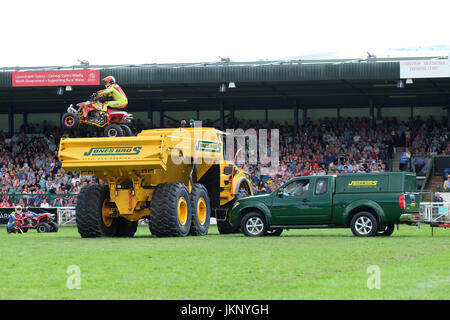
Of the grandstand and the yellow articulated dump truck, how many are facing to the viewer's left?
0

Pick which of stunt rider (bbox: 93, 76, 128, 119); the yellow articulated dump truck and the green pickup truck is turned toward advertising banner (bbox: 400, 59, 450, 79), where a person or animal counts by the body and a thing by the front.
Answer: the yellow articulated dump truck

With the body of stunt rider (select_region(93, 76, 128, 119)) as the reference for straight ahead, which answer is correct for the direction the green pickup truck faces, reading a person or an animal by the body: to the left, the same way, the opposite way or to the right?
the same way

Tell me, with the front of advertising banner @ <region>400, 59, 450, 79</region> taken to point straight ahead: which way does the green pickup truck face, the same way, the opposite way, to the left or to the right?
to the right

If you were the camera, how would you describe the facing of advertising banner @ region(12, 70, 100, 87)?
facing the viewer

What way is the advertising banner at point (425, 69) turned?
toward the camera

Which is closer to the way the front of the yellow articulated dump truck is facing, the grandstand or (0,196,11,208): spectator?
the grandstand

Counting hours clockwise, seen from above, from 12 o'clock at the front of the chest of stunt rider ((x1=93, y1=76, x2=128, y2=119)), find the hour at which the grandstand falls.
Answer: The grandstand is roughly at 4 o'clock from the stunt rider.

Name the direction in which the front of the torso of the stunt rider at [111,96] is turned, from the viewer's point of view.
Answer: to the viewer's left

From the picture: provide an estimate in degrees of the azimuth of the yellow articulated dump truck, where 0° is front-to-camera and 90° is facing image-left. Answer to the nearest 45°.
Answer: approximately 225°

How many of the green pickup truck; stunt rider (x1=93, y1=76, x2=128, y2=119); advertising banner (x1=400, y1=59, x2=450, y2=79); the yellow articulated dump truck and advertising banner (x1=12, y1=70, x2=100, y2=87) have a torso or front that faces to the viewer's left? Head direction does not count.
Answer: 2

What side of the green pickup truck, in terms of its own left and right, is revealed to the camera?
left

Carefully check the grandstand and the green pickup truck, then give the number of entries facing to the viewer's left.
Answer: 1

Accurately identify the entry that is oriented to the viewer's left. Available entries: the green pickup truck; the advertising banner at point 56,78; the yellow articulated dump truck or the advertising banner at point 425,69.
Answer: the green pickup truck

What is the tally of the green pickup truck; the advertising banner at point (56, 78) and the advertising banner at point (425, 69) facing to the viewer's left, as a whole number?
1

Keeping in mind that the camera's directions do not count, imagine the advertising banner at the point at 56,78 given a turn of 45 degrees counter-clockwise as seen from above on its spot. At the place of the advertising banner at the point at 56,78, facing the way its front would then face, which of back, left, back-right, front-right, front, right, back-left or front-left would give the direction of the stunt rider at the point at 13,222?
front-right
